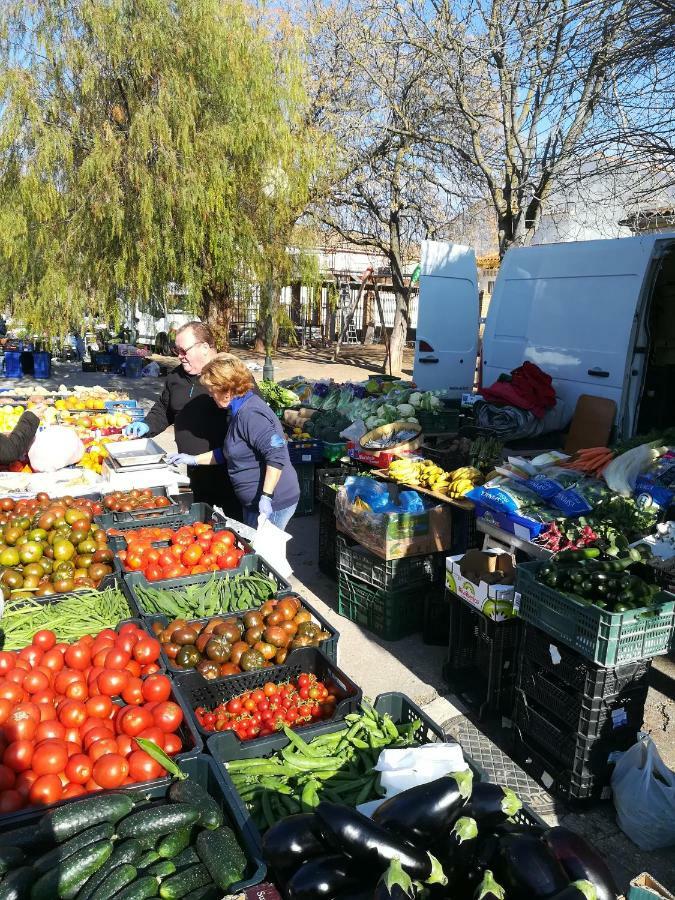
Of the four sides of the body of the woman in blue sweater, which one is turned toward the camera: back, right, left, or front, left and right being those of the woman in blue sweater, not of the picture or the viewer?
left

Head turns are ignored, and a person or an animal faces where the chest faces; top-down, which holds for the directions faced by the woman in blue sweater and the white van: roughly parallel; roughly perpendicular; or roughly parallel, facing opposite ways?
roughly perpendicular

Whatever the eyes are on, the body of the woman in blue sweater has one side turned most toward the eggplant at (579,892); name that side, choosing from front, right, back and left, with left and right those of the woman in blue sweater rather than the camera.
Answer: left

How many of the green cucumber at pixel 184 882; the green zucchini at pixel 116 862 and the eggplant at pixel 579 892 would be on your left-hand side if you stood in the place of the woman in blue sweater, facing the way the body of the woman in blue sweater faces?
3

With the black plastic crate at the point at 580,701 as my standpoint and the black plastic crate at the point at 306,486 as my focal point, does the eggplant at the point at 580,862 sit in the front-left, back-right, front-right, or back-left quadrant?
back-left

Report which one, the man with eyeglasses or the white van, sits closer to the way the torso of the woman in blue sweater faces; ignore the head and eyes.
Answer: the man with eyeglasses

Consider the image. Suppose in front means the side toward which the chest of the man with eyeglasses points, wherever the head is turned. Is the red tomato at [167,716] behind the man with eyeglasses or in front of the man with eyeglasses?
in front

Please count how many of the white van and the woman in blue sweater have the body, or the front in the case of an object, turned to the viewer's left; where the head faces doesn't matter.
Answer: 1
